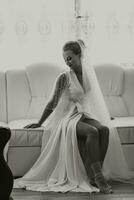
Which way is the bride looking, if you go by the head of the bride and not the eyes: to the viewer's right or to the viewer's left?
to the viewer's left

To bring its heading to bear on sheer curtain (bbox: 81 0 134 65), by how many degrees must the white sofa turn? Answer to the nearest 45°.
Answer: approximately 135° to its left

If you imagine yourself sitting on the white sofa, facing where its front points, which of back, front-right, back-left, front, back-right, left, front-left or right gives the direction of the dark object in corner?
front

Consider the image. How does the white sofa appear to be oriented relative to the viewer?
toward the camera
